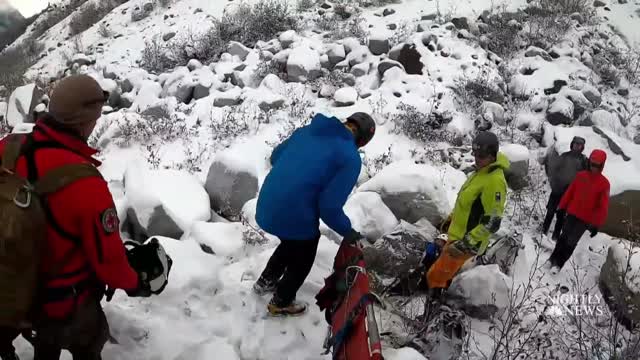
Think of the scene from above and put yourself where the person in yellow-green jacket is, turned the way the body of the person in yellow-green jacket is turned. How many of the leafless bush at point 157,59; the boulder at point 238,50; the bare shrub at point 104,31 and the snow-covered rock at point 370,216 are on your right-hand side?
4

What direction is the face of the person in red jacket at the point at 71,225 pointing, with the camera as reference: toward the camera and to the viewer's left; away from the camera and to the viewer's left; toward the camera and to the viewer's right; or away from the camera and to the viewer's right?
away from the camera and to the viewer's right

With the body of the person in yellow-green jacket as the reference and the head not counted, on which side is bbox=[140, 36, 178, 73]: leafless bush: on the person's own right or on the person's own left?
on the person's own right

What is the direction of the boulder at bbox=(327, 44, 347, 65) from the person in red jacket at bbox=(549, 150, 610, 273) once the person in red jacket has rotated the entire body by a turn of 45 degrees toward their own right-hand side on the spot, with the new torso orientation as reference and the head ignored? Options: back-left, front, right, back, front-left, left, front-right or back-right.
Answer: front-right

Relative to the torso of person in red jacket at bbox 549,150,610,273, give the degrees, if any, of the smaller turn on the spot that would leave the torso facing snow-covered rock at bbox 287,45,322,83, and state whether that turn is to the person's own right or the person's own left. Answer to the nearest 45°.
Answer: approximately 90° to the person's own right

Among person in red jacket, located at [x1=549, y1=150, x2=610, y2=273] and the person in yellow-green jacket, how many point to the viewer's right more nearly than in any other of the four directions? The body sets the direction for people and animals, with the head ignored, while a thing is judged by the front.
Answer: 0

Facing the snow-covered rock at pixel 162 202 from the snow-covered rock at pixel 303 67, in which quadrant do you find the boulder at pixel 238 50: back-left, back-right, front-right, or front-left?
back-right

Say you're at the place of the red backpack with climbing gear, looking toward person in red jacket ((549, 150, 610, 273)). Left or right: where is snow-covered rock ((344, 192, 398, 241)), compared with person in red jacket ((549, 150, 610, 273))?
left

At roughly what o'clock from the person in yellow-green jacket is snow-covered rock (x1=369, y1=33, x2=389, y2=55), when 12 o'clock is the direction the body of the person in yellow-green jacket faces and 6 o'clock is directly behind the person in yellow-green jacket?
The snow-covered rock is roughly at 4 o'clock from the person in yellow-green jacket.

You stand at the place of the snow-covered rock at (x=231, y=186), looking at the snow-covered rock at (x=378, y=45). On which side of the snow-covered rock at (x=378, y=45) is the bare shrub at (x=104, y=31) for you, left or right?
left

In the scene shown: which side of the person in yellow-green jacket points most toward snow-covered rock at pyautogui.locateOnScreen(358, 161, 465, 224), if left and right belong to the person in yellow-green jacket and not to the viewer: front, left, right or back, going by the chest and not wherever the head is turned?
right

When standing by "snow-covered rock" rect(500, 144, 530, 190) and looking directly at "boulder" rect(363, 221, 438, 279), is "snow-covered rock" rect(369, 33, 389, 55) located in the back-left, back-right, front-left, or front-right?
back-right
